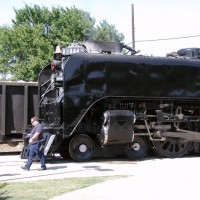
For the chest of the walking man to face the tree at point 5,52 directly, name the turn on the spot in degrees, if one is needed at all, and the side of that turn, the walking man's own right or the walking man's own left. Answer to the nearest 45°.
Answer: approximately 90° to the walking man's own right

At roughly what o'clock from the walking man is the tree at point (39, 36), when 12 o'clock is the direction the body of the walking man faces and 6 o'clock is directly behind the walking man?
The tree is roughly at 3 o'clock from the walking man.

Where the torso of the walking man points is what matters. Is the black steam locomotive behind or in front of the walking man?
behind

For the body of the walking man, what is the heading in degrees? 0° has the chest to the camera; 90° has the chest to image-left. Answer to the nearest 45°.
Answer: approximately 90°

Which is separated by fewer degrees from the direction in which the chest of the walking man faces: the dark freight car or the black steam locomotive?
the dark freight car

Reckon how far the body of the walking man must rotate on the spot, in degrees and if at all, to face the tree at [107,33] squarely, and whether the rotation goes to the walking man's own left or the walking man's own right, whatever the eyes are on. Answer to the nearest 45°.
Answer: approximately 90° to the walking man's own right

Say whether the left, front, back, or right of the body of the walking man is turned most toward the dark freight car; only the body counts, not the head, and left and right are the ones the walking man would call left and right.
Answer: right
